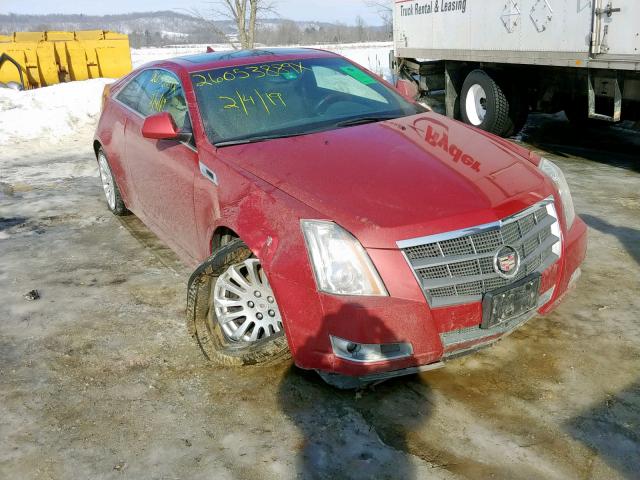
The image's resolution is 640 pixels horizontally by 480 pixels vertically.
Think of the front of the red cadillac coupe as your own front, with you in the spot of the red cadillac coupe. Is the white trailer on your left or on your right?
on your left

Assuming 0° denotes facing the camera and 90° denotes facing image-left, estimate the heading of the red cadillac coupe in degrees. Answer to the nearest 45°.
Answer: approximately 315°

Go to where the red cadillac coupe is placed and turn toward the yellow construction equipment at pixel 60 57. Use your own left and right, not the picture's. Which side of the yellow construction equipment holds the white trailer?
right

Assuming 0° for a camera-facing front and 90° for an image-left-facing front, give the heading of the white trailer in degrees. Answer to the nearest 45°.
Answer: approximately 315°

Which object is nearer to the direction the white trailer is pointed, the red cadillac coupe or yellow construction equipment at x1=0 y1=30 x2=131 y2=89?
the red cadillac coupe

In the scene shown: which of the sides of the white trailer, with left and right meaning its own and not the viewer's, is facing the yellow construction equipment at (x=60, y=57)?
back

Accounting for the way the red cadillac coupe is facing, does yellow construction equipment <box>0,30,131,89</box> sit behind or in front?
behind
